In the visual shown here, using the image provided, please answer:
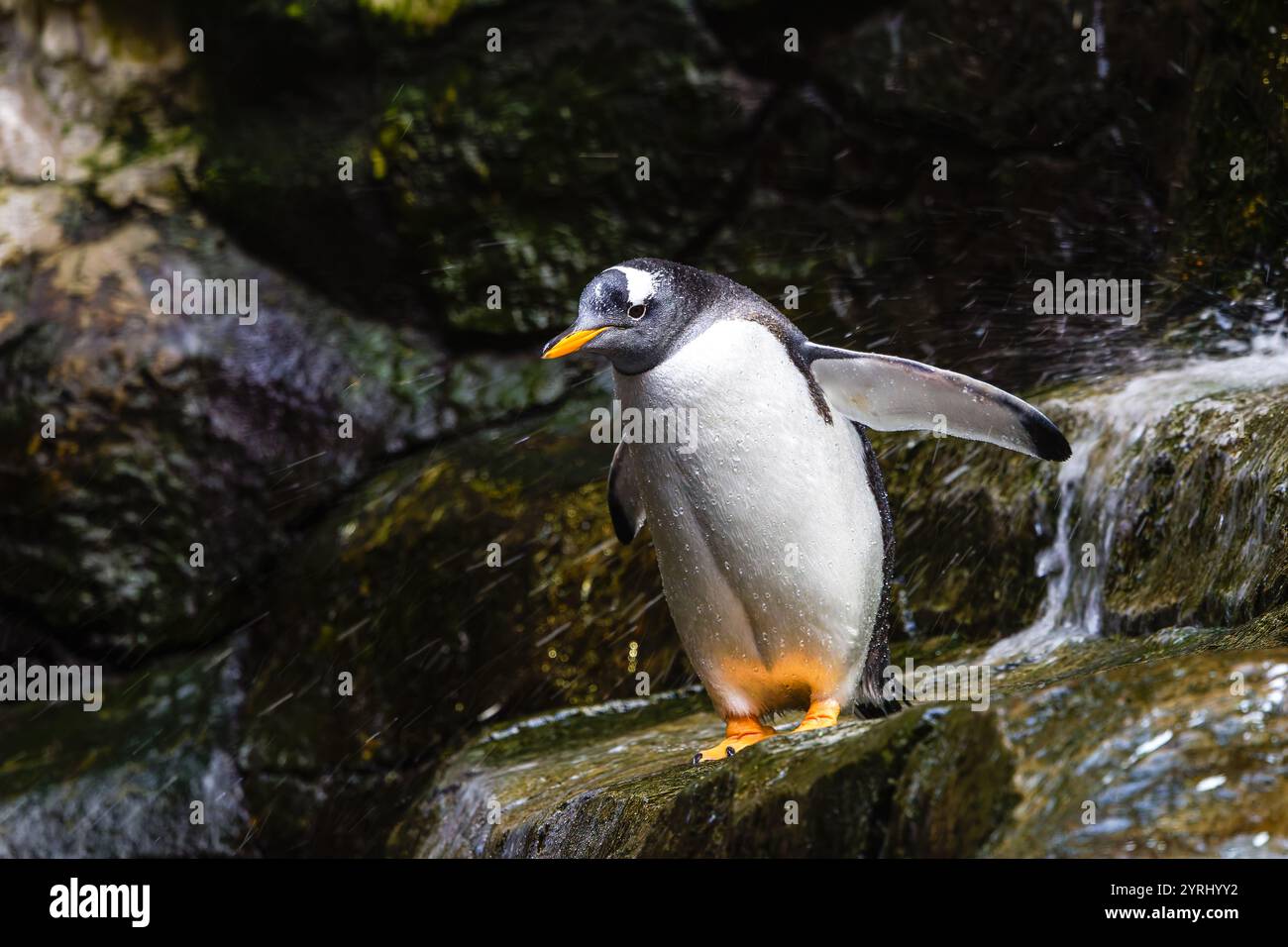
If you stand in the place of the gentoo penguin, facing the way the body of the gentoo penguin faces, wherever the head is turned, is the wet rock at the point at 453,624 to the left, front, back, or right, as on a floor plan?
right

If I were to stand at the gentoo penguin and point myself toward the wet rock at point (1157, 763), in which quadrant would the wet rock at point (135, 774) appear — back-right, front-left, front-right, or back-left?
back-right

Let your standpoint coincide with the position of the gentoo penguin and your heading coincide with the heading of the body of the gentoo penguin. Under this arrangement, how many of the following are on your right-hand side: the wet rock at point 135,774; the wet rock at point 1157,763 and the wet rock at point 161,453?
2

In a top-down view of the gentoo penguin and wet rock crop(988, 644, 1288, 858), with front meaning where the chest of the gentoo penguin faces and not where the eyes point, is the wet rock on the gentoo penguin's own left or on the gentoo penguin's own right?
on the gentoo penguin's own left

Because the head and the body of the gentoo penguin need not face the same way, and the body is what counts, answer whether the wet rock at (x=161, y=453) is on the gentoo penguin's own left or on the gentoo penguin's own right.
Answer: on the gentoo penguin's own right

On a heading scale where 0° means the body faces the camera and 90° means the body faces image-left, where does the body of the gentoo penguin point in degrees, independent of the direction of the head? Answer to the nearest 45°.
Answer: approximately 45°
